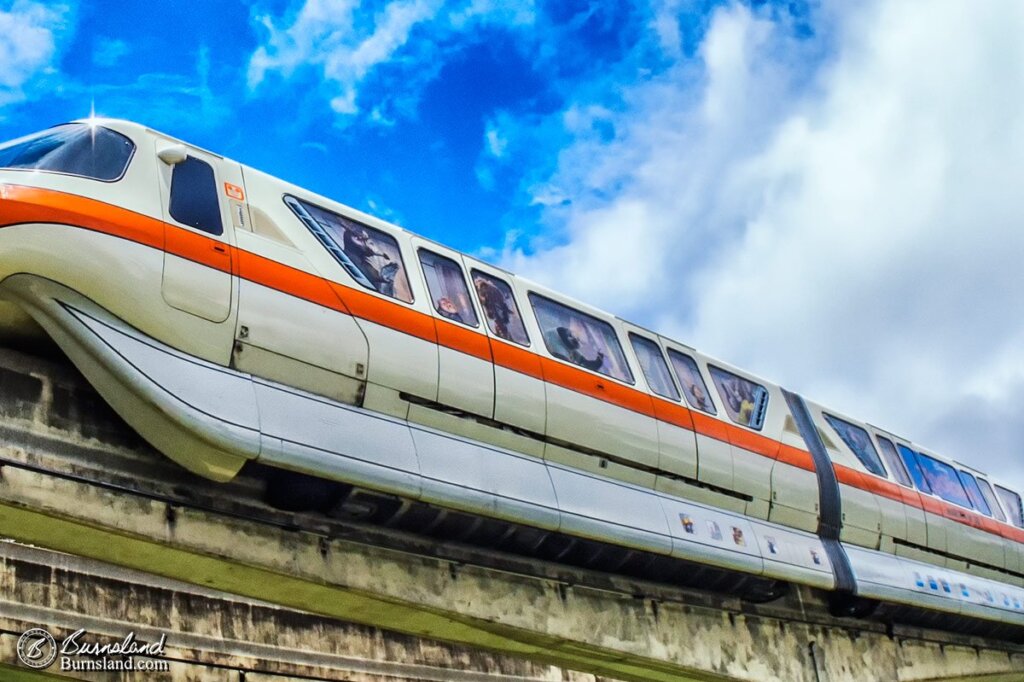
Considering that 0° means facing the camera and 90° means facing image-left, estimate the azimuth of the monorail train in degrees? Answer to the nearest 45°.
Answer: approximately 45°
